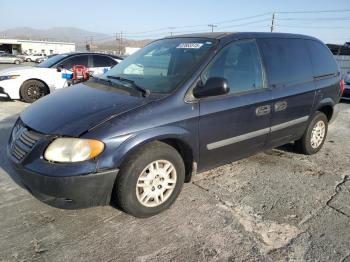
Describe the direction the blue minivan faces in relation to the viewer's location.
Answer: facing the viewer and to the left of the viewer

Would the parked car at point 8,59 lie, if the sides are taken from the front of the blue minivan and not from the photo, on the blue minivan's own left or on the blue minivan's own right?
on the blue minivan's own right

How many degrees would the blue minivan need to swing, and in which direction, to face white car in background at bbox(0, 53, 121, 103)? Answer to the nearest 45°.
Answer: approximately 90° to its right
